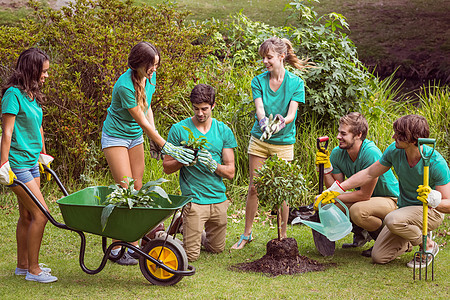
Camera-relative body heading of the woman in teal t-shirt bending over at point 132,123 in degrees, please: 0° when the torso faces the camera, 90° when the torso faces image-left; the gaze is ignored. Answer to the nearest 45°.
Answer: approximately 315°

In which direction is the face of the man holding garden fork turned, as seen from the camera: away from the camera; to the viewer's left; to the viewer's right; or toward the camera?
to the viewer's left

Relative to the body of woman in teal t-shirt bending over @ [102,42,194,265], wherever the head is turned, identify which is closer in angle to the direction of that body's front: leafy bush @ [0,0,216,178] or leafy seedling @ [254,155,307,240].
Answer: the leafy seedling

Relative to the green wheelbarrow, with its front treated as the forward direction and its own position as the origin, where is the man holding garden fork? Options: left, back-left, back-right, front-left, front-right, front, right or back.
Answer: front-left

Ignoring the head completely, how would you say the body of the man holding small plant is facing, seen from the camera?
toward the camera

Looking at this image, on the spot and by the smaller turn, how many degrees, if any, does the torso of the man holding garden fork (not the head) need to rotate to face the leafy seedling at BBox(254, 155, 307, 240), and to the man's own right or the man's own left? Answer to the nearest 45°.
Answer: approximately 45° to the man's own right

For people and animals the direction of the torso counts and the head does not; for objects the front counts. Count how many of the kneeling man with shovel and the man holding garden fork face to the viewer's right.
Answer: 0

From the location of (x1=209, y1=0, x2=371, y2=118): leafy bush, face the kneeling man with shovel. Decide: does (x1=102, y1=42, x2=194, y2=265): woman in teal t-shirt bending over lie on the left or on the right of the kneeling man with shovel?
right

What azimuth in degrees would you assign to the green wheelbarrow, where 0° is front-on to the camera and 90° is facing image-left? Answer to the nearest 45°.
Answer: approximately 315°
